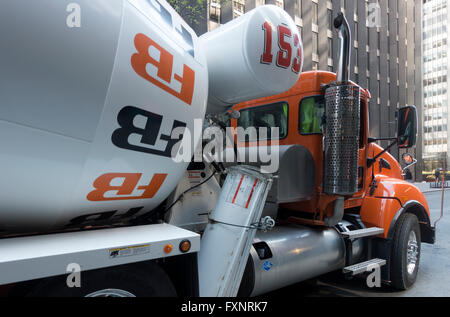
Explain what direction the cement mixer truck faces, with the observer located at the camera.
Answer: facing away from the viewer and to the right of the viewer
